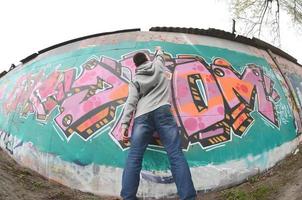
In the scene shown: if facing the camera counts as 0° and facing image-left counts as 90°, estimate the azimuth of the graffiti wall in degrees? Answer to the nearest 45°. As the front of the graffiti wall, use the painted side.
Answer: approximately 0°

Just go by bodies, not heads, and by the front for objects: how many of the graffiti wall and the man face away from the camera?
1

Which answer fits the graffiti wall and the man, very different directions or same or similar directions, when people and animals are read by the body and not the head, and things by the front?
very different directions

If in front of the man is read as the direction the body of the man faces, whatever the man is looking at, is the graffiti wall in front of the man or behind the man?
in front

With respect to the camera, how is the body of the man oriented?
away from the camera

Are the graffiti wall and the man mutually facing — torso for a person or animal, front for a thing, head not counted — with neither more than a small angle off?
yes

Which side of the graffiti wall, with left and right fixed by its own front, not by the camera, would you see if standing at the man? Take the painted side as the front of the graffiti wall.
front
